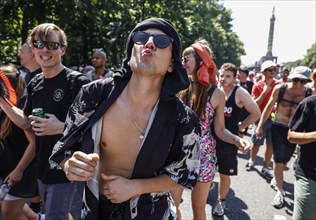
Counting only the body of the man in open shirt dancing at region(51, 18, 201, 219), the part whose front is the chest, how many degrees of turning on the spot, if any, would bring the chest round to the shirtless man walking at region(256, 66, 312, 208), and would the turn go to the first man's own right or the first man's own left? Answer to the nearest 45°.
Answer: approximately 135° to the first man's own left

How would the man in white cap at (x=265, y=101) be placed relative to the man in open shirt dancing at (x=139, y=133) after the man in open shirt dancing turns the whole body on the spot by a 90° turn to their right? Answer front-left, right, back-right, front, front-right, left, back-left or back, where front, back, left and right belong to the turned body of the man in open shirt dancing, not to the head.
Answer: back-right

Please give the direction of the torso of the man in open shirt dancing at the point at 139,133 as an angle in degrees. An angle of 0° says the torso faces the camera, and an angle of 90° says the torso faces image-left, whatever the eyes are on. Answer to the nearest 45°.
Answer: approximately 0°

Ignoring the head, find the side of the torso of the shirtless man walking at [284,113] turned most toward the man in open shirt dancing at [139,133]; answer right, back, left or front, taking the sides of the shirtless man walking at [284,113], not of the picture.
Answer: front

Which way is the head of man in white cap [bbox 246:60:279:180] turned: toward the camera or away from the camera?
toward the camera
